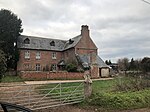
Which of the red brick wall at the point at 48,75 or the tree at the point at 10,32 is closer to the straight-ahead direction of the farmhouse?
the red brick wall

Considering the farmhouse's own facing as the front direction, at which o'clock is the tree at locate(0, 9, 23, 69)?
The tree is roughly at 2 o'clock from the farmhouse.

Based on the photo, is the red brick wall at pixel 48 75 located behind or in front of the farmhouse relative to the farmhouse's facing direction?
in front

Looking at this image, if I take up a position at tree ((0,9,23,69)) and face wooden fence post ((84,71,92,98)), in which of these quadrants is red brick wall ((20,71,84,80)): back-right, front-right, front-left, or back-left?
front-left

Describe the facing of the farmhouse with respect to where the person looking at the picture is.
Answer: facing the viewer

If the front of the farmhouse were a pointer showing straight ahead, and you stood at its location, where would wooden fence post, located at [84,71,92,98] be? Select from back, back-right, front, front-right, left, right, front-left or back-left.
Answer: front

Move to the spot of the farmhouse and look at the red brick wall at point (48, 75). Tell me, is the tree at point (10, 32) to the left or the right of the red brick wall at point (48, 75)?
right

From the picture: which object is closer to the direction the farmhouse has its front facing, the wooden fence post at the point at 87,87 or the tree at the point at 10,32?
the wooden fence post
